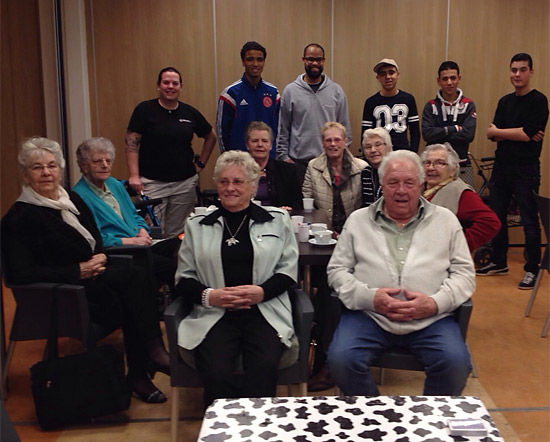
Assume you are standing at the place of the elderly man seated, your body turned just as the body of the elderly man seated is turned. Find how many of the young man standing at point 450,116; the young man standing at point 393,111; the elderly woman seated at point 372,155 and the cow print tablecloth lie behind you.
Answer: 3

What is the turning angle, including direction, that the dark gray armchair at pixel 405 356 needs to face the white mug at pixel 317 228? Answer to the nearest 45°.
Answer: approximately 135° to its right

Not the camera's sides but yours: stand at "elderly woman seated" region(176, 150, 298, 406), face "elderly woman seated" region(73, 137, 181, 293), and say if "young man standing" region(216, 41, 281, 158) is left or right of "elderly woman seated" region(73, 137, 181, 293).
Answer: right

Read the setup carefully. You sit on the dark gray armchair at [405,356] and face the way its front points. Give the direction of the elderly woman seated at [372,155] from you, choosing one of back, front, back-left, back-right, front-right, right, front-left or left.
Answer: back

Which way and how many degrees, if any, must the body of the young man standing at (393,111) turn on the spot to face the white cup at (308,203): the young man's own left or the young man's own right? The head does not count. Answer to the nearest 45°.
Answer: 0° — they already face it

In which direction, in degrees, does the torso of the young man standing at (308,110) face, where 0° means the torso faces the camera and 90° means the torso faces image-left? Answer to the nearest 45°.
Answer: approximately 0°

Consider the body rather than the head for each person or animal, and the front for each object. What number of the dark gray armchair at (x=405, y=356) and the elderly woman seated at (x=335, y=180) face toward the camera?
2
